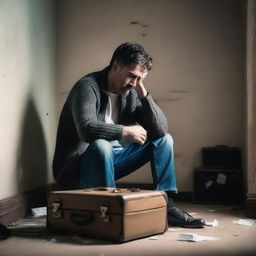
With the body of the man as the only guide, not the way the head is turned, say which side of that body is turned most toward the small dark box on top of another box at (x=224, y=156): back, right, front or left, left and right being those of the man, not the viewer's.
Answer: left

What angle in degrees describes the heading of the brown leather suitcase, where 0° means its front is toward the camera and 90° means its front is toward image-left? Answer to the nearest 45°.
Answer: approximately 45°

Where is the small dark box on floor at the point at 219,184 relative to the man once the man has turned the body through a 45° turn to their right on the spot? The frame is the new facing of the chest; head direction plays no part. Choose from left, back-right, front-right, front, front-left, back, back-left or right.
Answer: back-left

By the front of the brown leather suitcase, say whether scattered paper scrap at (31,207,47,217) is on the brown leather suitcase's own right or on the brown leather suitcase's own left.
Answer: on the brown leather suitcase's own right

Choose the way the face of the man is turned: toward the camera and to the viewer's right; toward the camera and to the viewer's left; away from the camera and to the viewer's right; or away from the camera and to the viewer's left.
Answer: toward the camera and to the viewer's right
